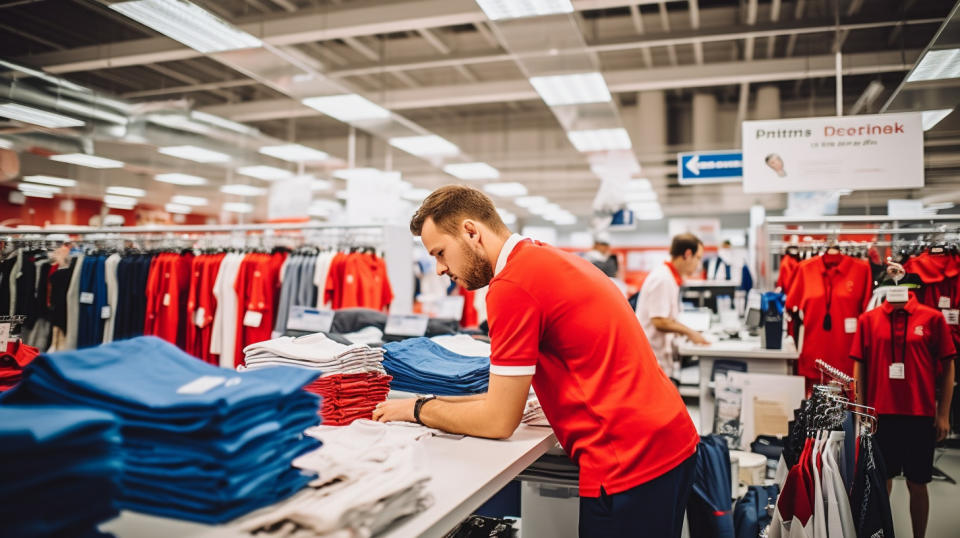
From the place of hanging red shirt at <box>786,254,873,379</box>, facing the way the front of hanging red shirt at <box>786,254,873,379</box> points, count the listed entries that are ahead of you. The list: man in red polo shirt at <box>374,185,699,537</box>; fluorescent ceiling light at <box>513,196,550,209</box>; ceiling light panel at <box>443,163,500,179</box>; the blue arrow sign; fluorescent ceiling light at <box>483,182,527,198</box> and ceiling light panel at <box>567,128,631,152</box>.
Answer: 1

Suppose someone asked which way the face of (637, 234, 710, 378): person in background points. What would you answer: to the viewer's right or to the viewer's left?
to the viewer's right

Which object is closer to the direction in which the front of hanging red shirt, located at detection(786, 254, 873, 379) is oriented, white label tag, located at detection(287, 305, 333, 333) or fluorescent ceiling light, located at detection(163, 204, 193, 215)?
the white label tag

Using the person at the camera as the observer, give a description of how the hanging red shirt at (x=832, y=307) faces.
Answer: facing the viewer

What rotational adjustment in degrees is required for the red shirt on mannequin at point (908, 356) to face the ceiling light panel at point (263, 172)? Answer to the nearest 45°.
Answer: approximately 90° to its right

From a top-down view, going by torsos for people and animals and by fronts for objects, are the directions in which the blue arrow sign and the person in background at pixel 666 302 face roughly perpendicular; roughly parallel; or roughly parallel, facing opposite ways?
roughly perpendicular

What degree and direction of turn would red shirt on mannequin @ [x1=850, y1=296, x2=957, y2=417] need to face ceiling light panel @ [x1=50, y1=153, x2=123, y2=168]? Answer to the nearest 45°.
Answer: approximately 90° to its right

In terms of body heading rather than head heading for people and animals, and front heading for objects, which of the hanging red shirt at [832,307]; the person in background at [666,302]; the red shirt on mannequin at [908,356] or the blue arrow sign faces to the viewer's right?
the person in background

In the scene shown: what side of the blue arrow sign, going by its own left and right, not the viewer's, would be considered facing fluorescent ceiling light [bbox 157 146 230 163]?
right

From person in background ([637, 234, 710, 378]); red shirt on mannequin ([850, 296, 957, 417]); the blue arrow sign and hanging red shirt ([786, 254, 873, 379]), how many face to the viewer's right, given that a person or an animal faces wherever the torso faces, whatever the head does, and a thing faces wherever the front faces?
1

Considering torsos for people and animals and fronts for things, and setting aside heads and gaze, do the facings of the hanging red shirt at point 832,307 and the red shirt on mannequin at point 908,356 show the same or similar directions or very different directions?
same or similar directions

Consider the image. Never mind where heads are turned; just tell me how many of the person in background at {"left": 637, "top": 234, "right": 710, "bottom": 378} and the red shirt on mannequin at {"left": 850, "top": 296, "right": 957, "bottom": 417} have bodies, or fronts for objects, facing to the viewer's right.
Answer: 1

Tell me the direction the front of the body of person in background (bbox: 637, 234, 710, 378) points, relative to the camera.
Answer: to the viewer's right

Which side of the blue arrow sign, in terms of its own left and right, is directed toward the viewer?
front

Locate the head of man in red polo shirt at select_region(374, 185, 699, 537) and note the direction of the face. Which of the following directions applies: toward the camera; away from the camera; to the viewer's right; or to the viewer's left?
to the viewer's left

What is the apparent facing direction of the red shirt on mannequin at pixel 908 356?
toward the camera

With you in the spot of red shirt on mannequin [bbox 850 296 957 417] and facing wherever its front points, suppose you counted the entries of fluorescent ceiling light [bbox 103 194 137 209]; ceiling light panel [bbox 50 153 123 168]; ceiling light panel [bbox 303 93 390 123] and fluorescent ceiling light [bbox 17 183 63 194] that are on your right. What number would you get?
4
